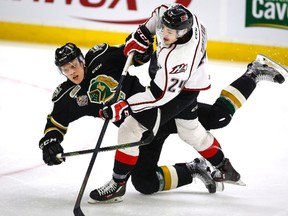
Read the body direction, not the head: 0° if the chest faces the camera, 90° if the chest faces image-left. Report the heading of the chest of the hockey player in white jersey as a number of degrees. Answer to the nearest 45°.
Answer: approximately 45°

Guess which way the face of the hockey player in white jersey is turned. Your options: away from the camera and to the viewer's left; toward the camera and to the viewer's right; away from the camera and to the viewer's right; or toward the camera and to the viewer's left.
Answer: toward the camera and to the viewer's left
